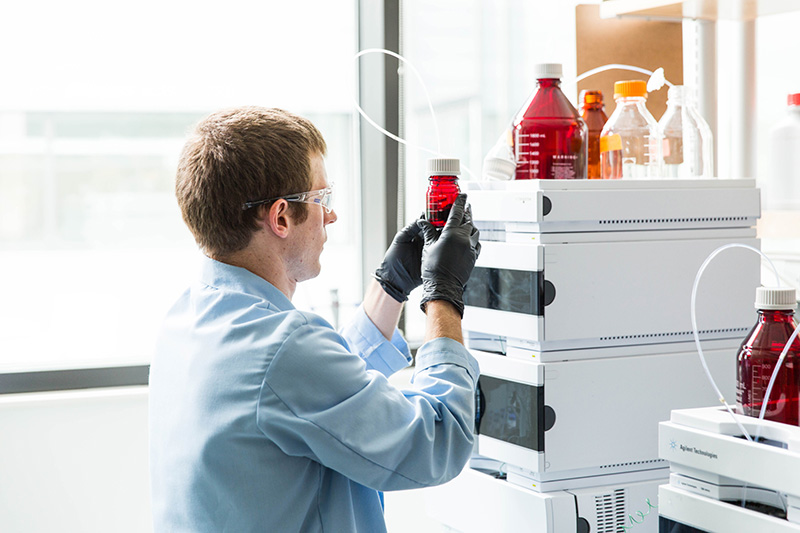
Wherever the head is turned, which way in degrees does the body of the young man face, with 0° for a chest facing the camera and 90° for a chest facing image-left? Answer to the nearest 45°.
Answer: approximately 225°

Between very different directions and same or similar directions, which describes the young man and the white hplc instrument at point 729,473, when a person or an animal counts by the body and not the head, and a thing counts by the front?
very different directions

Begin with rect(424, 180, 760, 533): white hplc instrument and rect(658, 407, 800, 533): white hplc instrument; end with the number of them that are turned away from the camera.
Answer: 0

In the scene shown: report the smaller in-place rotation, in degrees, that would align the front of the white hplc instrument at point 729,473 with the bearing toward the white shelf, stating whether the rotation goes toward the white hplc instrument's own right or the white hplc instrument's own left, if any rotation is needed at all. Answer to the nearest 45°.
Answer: approximately 135° to the white hplc instrument's own right

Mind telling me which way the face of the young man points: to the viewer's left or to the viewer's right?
to the viewer's right

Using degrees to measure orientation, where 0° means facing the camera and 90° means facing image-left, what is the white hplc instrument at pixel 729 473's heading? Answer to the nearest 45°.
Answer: approximately 45°

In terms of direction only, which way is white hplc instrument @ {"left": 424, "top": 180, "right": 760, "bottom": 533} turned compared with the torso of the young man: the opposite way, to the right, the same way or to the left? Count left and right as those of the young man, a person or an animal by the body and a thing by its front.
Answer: the opposite way

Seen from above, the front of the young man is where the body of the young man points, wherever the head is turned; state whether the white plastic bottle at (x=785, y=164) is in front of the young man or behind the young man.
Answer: in front

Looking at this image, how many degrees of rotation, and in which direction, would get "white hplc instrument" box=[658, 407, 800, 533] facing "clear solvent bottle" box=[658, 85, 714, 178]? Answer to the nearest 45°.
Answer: approximately 135° to its right
